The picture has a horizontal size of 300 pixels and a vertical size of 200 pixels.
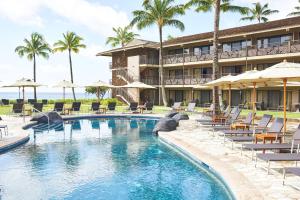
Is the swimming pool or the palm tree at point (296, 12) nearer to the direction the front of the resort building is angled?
the swimming pool

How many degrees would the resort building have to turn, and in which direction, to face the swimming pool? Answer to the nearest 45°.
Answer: approximately 45° to its left

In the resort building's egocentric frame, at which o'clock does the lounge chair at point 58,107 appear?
The lounge chair is roughly at 12 o'clock from the resort building.

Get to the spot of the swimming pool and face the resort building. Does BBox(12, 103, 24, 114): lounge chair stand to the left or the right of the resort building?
left

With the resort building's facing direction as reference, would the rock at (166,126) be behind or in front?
in front

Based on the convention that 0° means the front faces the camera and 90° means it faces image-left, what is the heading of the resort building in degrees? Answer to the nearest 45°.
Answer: approximately 45°

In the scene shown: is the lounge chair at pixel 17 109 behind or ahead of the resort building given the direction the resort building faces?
ahead

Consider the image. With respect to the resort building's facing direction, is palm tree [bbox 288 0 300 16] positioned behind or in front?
behind

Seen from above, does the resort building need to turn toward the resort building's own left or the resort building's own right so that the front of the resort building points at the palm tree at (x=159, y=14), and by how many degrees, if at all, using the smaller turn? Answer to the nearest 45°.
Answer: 0° — it already faces it
